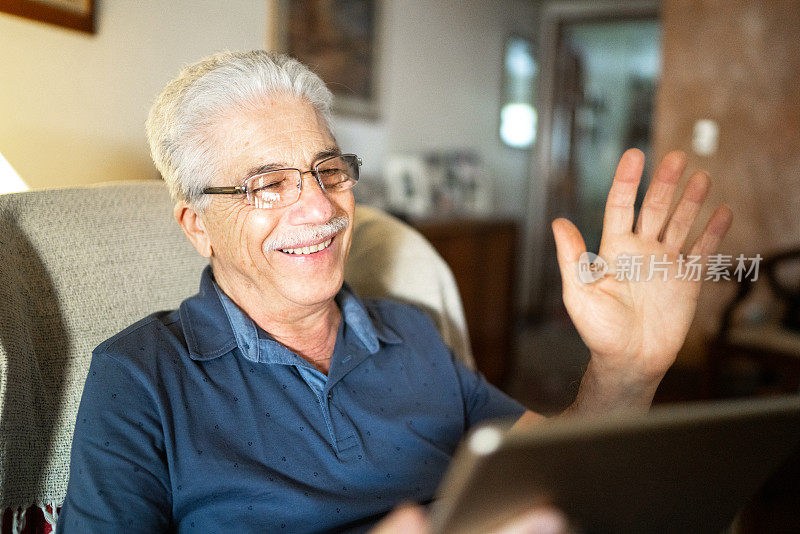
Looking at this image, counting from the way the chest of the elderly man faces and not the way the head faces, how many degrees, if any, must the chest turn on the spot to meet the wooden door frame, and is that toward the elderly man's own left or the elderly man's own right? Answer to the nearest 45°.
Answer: approximately 135° to the elderly man's own left

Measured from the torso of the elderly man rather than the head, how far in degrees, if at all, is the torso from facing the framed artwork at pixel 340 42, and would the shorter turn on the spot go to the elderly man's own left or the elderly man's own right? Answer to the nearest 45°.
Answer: approximately 135° to the elderly man's own left

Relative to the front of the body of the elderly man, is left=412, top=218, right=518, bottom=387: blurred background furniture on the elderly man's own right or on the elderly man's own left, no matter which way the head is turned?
on the elderly man's own left

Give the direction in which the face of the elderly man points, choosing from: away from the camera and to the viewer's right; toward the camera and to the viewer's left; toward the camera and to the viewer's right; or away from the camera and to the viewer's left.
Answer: toward the camera and to the viewer's right

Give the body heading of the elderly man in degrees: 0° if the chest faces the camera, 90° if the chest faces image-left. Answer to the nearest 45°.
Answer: approximately 315°

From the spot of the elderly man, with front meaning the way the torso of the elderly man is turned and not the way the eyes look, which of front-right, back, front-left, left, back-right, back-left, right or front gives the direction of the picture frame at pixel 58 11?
back
